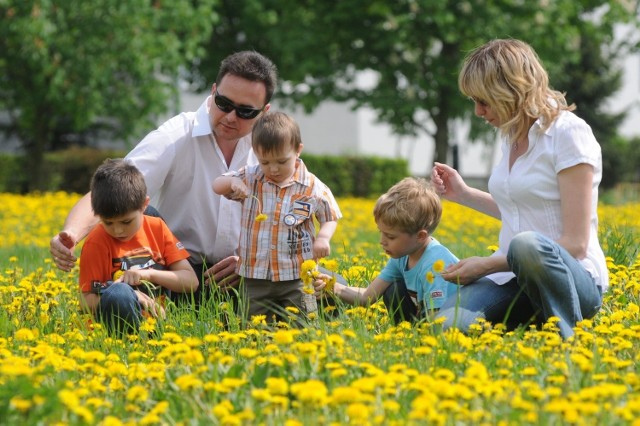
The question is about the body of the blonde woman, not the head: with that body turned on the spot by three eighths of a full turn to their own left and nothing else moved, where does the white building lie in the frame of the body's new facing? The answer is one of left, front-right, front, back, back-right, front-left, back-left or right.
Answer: left

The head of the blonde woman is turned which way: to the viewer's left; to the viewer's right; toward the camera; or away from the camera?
to the viewer's left

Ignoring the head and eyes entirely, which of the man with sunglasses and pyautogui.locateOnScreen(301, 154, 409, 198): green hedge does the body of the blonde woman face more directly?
the man with sunglasses

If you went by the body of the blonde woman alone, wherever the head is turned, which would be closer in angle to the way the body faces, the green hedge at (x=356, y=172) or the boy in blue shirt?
the boy in blue shirt

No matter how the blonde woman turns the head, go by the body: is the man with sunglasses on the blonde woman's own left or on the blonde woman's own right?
on the blonde woman's own right

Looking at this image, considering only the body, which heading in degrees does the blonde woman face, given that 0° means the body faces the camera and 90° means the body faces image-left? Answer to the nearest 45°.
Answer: approximately 45°
